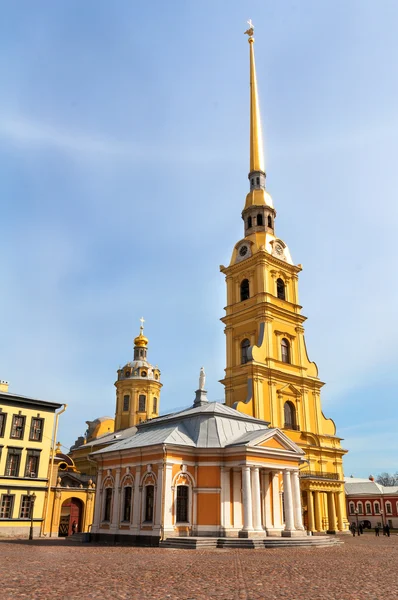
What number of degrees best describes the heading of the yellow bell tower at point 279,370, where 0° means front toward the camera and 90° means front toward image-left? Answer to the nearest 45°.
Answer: approximately 315°

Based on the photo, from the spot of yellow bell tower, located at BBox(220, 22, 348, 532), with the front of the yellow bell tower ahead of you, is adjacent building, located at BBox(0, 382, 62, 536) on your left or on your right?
on your right
